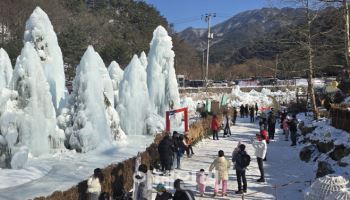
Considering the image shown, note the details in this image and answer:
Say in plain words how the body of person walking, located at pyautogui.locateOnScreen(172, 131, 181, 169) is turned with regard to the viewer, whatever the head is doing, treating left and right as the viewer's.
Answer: facing away from the viewer

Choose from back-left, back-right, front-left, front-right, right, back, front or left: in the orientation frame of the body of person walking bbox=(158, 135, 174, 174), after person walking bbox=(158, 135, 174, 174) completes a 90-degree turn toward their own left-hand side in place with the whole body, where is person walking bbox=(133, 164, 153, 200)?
left

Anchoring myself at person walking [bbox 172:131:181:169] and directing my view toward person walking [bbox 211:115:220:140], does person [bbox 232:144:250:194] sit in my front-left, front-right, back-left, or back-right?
back-right

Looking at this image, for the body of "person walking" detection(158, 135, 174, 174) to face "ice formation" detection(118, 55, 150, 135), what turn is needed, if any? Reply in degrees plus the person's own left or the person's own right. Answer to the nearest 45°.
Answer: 0° — they already face it

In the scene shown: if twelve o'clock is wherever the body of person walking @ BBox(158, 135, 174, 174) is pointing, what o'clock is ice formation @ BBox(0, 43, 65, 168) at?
The ice formation is roughly at 10 o'clock from the person walking.

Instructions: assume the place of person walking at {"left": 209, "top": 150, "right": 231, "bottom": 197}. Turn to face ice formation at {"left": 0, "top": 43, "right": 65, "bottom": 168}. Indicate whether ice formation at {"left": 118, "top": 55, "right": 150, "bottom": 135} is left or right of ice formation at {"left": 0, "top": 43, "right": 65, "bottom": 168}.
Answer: right

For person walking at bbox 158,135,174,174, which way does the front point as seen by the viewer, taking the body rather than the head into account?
away from the camera
